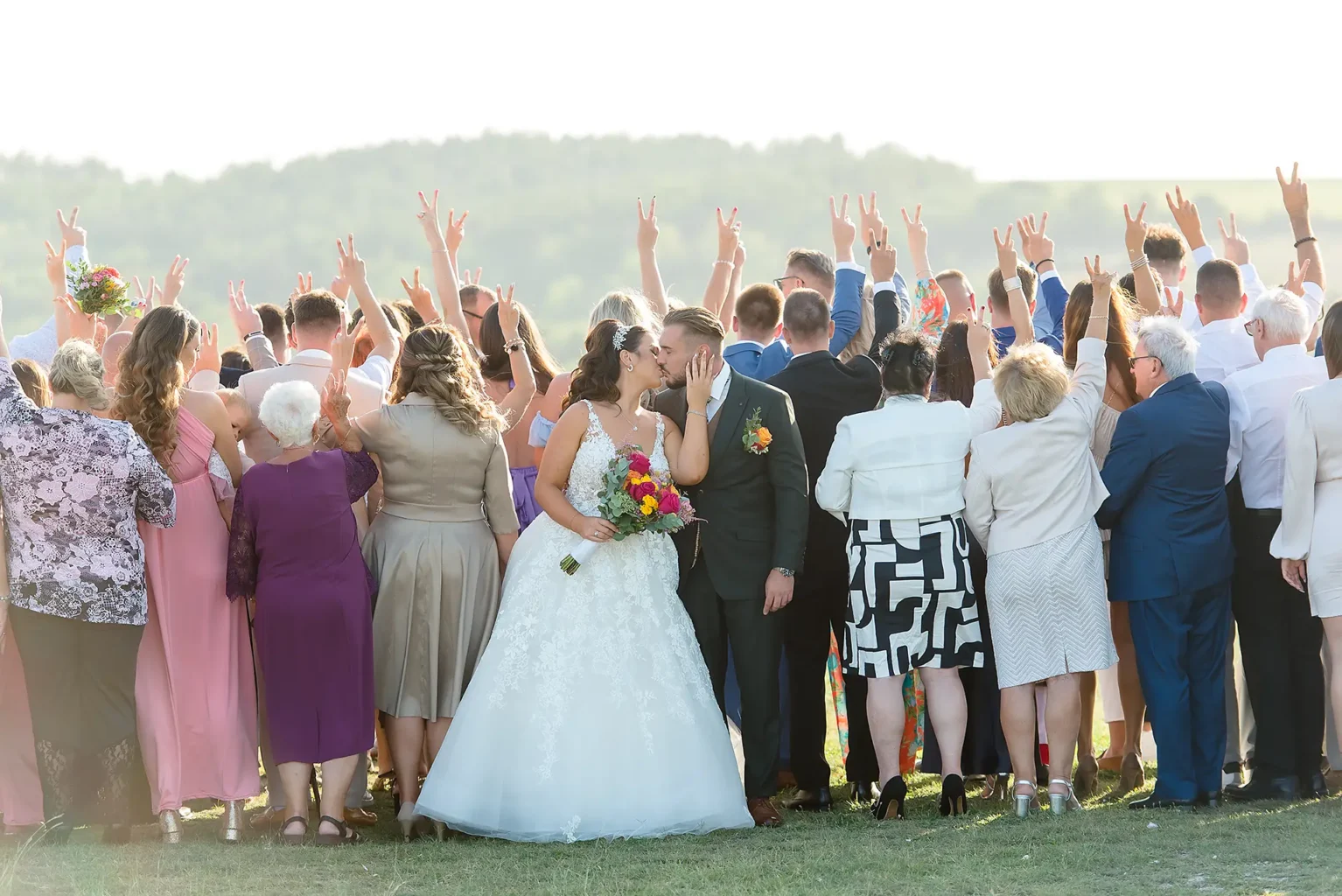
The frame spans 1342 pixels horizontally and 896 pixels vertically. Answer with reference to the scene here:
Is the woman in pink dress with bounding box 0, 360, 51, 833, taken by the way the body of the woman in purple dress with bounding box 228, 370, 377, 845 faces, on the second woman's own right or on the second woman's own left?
on the second woman's own left

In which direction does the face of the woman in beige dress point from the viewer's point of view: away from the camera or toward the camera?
away from the camera

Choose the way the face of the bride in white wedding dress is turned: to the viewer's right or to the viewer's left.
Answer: to the viewer's right

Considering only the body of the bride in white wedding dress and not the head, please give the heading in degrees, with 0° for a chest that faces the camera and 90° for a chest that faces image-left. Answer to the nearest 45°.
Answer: approximately 315°

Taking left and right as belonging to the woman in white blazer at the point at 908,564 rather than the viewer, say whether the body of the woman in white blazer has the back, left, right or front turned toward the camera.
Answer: back

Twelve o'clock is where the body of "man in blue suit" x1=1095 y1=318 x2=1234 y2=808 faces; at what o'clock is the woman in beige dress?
The woman in beige dress is roughly at 10 o'clock from the man in blue suit.

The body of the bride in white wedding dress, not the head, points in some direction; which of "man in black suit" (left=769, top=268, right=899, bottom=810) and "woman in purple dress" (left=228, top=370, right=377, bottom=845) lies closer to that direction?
the man in black suit

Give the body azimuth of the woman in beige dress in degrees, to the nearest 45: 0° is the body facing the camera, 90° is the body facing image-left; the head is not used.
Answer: approximately 180°

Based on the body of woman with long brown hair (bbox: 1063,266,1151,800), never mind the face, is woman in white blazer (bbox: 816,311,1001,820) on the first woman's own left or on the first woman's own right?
on the first woman's own left

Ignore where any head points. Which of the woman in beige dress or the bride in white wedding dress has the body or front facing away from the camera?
the woman in beige dress

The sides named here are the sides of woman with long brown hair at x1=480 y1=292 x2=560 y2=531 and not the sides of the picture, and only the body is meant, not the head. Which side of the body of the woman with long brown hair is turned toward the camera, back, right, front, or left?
back

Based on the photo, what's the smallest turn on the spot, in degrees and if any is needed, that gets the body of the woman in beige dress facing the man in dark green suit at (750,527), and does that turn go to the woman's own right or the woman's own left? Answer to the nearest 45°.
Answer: approximately 90° to the woman's own right

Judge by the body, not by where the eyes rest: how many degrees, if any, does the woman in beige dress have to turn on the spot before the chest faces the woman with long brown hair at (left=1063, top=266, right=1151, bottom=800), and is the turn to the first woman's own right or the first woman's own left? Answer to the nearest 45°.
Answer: approximately 90° to the first woman's own right

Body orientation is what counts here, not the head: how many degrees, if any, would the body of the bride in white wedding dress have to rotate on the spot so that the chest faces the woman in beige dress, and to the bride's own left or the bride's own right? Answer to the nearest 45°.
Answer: approximately 180°

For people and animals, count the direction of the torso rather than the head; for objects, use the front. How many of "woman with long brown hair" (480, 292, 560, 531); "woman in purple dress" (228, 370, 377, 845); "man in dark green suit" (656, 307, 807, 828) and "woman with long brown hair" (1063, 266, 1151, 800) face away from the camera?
3

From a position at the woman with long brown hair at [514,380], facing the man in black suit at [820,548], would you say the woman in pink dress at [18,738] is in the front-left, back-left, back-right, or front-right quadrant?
back-right

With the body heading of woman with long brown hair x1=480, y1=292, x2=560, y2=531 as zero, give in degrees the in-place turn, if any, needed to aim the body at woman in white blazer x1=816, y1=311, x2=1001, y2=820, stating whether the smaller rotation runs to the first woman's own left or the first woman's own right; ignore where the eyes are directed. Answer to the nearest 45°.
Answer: approximately 135° to the first woman's own right
